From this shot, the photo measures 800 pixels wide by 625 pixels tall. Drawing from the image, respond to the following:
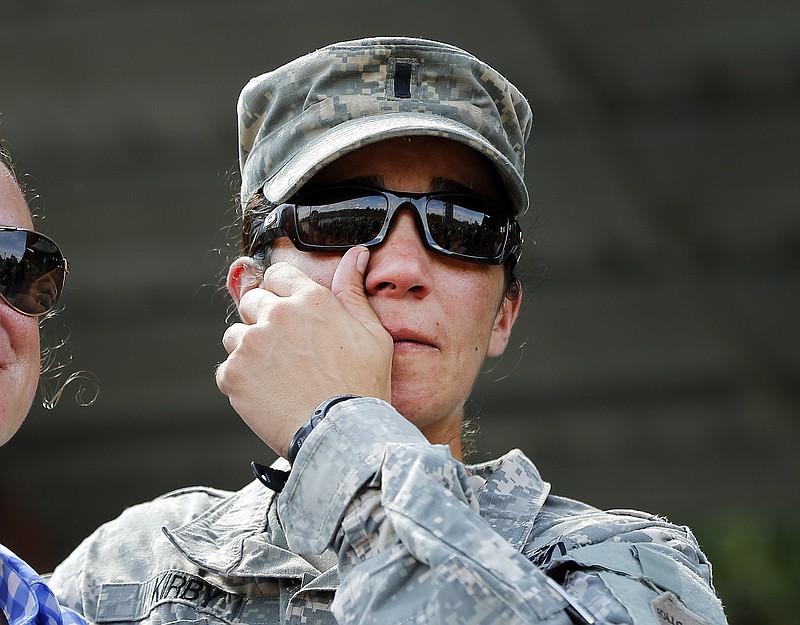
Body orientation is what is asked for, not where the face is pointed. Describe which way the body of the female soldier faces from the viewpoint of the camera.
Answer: toward the camera

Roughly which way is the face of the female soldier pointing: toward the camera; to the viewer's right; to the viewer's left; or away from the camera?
toward the camera
